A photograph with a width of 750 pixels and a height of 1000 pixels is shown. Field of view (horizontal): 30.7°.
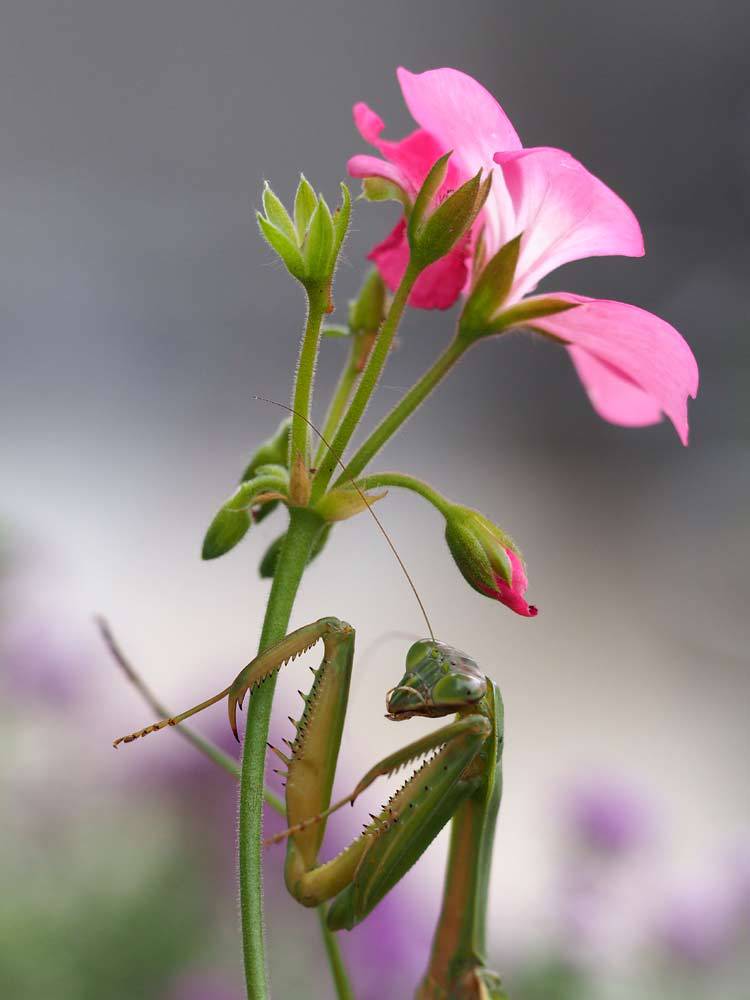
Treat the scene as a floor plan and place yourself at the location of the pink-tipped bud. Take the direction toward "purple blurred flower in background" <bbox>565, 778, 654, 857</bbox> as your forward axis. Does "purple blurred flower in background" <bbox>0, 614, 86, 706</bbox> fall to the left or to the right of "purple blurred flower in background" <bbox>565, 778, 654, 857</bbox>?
left

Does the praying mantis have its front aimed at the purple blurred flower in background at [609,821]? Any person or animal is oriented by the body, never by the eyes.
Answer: no

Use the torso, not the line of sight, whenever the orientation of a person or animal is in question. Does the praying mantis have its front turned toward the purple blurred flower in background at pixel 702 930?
no
